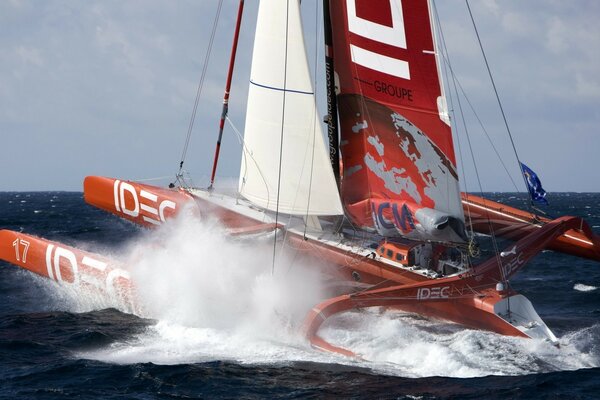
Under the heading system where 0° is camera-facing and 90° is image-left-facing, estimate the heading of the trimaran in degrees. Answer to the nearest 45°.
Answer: approximately 135°

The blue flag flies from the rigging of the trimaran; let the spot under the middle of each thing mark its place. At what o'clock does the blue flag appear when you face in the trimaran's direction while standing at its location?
The blue flag is roughly at 4 o'clock from the trimaran.
